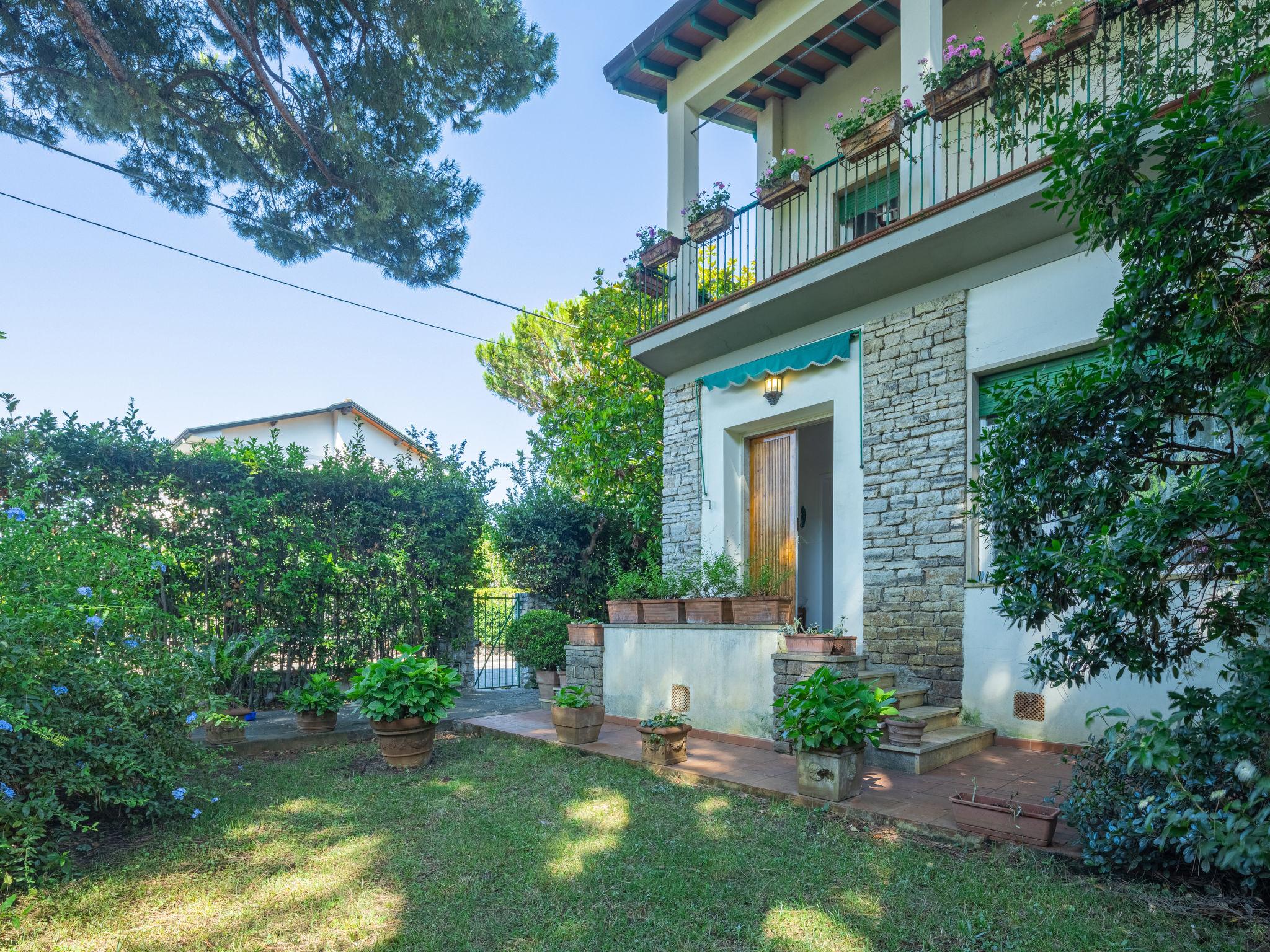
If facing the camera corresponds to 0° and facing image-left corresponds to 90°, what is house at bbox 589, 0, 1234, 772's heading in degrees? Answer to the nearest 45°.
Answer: approximately 45°

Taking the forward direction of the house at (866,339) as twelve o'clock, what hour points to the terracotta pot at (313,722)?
The terracotta pot is roughly at 1 o'clock from the house.
